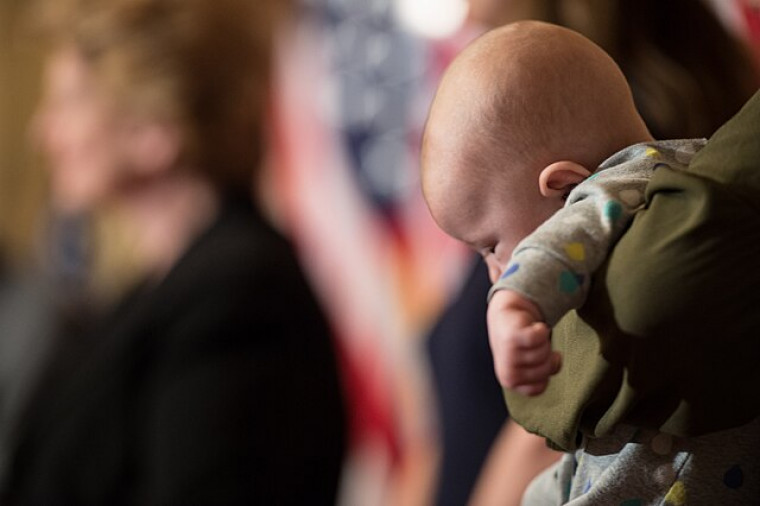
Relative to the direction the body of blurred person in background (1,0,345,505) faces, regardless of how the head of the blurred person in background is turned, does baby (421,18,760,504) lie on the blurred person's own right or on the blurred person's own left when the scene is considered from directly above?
on the blurred person's own left

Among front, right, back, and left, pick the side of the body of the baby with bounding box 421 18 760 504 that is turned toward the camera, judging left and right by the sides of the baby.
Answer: left

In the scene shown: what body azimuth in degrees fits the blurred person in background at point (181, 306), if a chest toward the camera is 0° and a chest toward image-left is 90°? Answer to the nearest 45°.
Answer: approximately 90°

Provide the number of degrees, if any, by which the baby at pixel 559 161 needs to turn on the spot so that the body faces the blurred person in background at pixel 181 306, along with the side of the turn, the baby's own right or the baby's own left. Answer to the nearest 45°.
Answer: approximately 45° to the baby's own right

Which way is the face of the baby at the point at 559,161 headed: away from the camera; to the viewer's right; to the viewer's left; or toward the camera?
to the viewer's left
